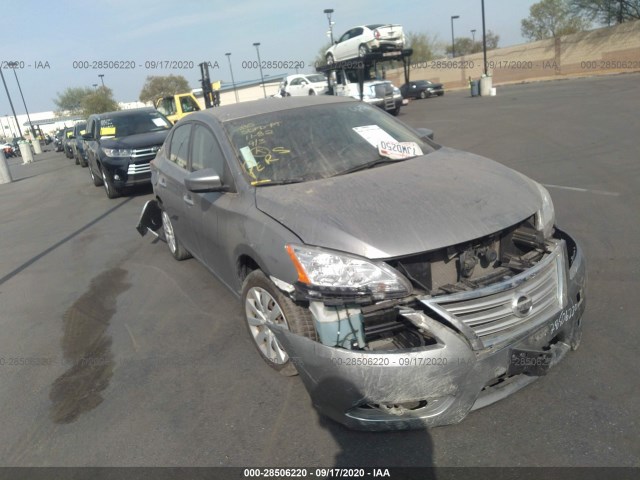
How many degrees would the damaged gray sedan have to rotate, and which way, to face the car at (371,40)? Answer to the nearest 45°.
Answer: approximately 135° to its left

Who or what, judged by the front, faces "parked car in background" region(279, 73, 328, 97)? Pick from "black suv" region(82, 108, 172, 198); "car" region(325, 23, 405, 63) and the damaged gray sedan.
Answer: "car" region(325, 23, 405, 63)

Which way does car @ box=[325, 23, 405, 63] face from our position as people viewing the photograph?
facing away from the viewer and to the left of the viewer

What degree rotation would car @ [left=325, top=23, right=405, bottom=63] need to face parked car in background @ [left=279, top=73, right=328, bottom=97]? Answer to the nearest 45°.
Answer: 0° — it already faces it

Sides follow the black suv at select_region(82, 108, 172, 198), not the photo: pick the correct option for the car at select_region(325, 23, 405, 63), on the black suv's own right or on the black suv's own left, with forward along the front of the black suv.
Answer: on the black suv's own left

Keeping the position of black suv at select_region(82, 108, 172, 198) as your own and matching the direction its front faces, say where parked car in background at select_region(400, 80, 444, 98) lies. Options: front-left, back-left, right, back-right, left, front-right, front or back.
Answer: left

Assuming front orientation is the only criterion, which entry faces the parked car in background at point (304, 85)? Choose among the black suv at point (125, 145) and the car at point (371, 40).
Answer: the car at point (371, 40)

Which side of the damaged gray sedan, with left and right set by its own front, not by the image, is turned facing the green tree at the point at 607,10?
left

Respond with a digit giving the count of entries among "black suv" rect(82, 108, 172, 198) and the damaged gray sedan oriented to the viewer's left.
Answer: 0

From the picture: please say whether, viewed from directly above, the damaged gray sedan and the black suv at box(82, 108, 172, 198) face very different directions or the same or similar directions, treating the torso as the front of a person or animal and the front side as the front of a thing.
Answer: same or similar directions

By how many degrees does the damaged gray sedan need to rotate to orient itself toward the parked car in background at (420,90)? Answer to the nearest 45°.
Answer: approximately 135° to its left

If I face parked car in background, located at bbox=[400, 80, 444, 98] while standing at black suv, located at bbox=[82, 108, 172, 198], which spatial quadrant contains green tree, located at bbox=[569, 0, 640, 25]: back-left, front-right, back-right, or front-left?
front-right

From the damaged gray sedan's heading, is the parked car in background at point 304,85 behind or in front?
behind

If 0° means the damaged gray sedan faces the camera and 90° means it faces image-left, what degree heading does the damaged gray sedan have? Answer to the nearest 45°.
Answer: approximately 315°
